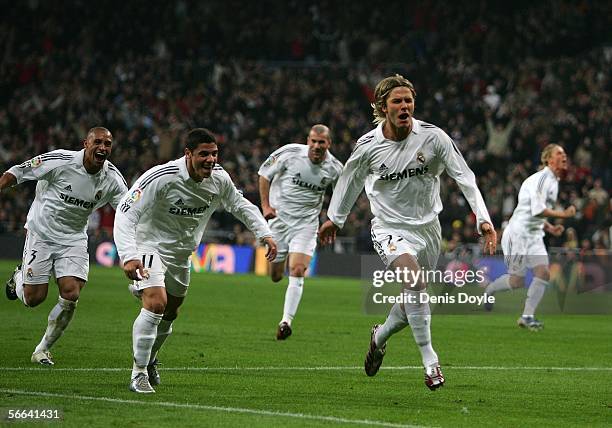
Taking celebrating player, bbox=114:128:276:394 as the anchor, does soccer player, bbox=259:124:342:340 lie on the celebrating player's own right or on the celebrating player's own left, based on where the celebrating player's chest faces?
on the celebrating player's own left

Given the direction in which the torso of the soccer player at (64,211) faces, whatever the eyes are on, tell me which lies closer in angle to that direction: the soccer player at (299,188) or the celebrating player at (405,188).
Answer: the celebrating player

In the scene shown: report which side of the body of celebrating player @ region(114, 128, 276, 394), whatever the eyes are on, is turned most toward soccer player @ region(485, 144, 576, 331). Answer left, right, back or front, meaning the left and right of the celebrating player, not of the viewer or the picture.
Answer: left

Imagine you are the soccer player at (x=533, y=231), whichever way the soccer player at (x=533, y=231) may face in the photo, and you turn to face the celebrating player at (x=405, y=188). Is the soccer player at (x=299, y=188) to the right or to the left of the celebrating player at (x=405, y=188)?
right

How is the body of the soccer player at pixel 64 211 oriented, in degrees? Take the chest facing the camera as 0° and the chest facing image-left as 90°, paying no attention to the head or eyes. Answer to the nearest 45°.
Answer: approximately 315°

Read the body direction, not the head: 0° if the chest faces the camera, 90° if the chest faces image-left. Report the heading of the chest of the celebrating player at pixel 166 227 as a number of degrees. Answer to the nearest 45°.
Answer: approximately 315°
